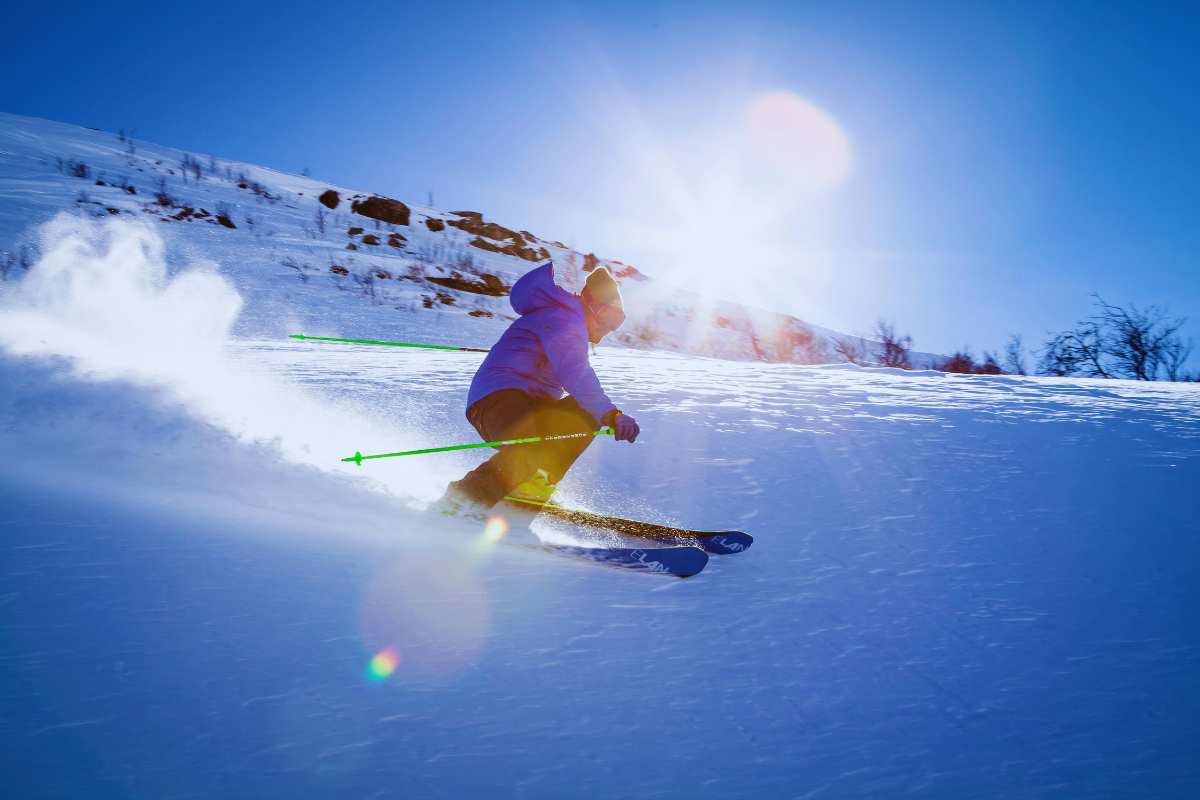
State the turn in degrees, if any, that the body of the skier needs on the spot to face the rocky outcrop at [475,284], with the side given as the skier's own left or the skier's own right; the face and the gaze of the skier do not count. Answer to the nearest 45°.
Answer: approximately 90° to the skier's own left

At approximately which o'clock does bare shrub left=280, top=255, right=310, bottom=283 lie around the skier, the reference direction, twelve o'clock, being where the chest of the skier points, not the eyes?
The bare shrub is roughly at 8 o'clock from the skier.

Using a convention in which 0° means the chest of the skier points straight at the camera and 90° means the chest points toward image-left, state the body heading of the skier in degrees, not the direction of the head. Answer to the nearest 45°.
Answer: approximately 270°

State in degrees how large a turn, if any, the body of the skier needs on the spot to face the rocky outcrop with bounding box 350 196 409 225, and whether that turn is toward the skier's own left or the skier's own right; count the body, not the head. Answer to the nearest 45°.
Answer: approximately 90° to the skier's own left

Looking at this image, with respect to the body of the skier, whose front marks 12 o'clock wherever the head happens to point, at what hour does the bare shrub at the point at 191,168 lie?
The bare shrub is roughly at 8 o'clock from the skier.
